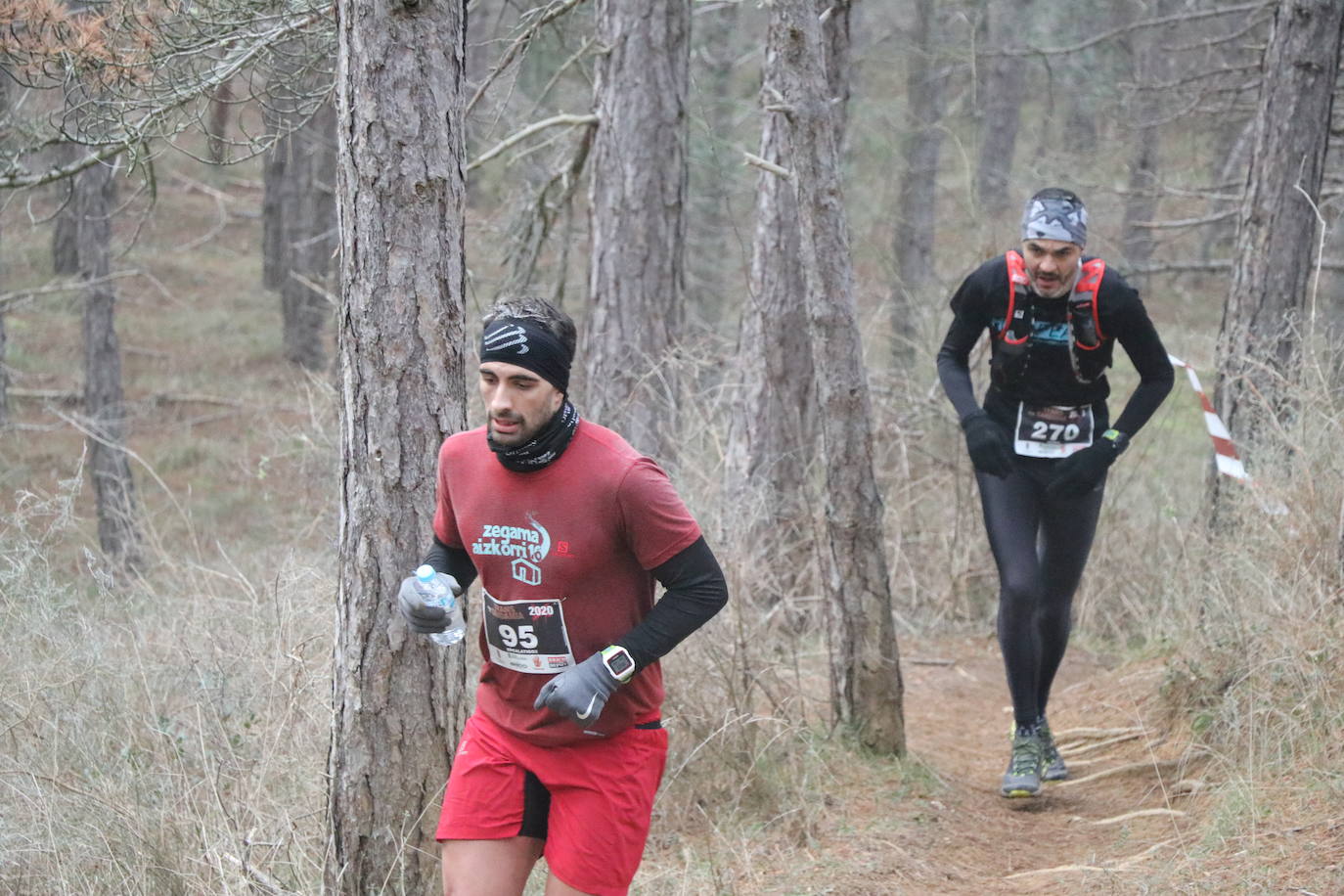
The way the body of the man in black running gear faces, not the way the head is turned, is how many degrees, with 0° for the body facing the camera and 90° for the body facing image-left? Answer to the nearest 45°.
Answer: approximately 0°

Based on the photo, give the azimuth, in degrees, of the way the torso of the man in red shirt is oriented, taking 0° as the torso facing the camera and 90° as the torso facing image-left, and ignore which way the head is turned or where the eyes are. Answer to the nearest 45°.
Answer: approximately 45°

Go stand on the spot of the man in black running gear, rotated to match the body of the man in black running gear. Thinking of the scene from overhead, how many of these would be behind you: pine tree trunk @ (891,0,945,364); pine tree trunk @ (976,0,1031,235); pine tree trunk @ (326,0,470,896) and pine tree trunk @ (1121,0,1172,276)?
3

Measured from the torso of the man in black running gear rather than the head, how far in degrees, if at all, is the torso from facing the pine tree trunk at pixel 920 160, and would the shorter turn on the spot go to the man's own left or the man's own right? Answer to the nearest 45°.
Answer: approximately 180°

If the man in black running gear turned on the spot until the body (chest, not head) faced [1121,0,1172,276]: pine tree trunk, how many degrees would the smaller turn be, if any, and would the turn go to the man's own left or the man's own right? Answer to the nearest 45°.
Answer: approximately 180°

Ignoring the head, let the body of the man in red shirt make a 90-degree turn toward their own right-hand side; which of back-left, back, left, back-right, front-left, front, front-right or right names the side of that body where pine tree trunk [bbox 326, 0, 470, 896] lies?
front

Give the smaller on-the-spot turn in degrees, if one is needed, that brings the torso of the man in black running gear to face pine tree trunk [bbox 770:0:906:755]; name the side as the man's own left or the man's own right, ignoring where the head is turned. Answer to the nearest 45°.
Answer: approximately 90° to the man's own right

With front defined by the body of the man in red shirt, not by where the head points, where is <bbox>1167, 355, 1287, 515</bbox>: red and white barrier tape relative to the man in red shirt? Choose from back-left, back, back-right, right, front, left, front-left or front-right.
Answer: back

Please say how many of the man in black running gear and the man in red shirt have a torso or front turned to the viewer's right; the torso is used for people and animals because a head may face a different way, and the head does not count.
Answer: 0

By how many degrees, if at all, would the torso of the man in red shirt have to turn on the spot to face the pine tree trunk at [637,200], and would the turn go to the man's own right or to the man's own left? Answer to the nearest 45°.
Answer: approximately 135° to the man's own right

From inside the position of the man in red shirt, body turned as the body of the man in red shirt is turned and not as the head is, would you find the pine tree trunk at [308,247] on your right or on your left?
on your right

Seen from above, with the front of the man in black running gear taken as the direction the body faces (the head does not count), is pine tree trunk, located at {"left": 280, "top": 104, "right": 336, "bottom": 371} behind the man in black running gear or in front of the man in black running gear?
behind
